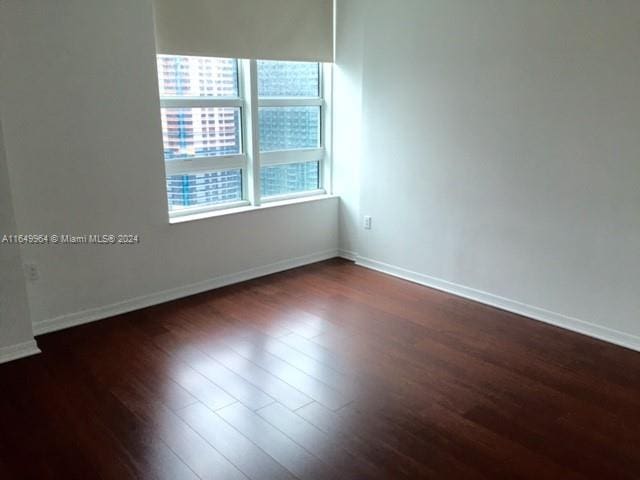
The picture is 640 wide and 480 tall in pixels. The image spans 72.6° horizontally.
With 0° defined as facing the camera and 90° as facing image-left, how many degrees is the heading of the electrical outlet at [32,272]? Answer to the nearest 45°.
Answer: approximately 0°

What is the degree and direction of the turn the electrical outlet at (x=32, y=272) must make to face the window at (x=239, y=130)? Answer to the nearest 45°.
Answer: approximately 90° to its left
